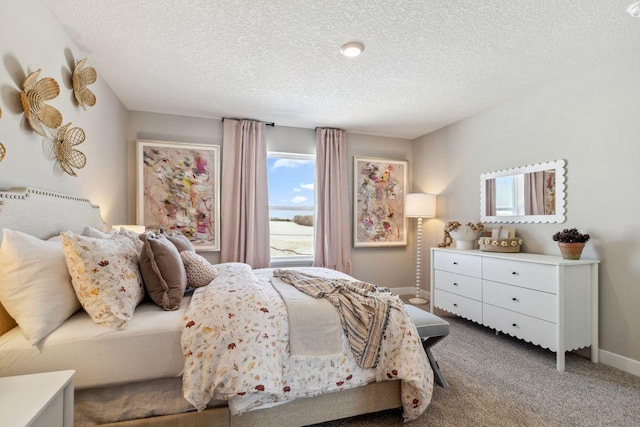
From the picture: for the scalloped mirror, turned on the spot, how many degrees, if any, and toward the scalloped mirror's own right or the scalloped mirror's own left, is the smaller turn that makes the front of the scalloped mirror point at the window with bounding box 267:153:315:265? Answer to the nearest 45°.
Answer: approximately 45° to the scalloped mirror's own right

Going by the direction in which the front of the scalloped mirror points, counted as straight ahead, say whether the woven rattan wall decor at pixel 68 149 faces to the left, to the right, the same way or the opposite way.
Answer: the opposite way

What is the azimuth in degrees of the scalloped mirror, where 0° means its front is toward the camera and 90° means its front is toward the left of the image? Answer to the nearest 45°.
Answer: approximately 45°

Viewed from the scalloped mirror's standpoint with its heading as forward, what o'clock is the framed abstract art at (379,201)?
The framed abstract art is roughly at 2 o'clock from the scalloped mirror.

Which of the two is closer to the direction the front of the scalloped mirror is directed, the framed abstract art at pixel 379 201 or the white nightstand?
the white nightstand

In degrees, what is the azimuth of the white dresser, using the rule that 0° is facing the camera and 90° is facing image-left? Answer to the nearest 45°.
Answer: approximately 45°

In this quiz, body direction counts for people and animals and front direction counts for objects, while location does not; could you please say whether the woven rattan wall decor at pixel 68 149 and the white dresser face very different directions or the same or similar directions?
very different directions

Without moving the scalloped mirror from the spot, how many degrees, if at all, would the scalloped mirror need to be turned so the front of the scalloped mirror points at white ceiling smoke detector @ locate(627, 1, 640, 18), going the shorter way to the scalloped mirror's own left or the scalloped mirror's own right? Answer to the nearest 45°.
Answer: approximately 90° to the scalloped mirror's own left
